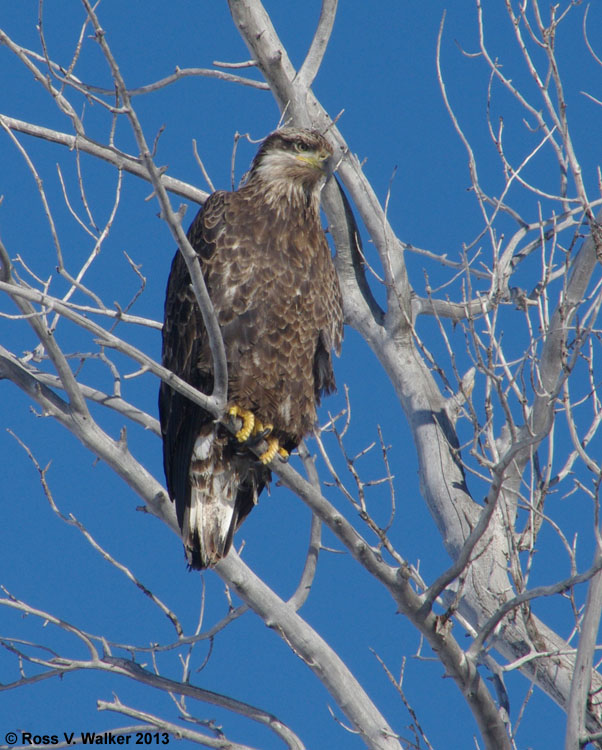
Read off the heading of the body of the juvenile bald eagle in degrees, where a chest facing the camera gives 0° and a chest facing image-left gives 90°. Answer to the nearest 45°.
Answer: approximately 315°
